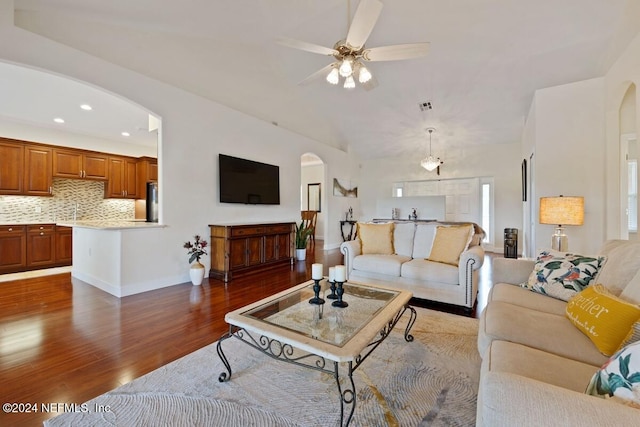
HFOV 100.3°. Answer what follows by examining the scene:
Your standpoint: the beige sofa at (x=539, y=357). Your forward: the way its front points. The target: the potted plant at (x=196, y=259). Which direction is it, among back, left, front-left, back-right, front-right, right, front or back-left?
front

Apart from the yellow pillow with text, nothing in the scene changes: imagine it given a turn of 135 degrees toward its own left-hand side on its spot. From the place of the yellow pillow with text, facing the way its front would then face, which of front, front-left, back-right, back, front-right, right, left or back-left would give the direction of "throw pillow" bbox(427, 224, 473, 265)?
back-left

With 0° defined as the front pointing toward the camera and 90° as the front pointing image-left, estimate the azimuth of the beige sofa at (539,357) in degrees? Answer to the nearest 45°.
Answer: approximately 90°

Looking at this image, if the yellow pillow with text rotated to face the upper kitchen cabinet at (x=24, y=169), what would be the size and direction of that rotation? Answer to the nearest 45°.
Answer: approximately 45° to its right

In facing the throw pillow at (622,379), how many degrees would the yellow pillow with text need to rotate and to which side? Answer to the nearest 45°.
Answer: approximately 45° to its left

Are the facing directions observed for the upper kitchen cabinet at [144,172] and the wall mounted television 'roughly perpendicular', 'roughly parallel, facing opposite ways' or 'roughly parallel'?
roughly parallel

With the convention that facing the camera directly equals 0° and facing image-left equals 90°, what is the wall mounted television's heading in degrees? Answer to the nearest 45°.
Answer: approximately 315°

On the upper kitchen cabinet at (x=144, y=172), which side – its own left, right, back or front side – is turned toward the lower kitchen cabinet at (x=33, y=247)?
right

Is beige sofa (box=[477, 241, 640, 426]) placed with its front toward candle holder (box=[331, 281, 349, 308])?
yes

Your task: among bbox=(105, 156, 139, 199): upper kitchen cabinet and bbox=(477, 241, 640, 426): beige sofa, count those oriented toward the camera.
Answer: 1

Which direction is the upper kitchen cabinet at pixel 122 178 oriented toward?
toward the camera

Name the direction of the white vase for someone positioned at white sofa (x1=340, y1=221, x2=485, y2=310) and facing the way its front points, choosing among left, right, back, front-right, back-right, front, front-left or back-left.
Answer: front-right

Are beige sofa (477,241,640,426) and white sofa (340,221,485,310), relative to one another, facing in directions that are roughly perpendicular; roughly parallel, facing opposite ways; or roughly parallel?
roughly perpendicular

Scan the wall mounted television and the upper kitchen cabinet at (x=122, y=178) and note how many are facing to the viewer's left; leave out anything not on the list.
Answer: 0
